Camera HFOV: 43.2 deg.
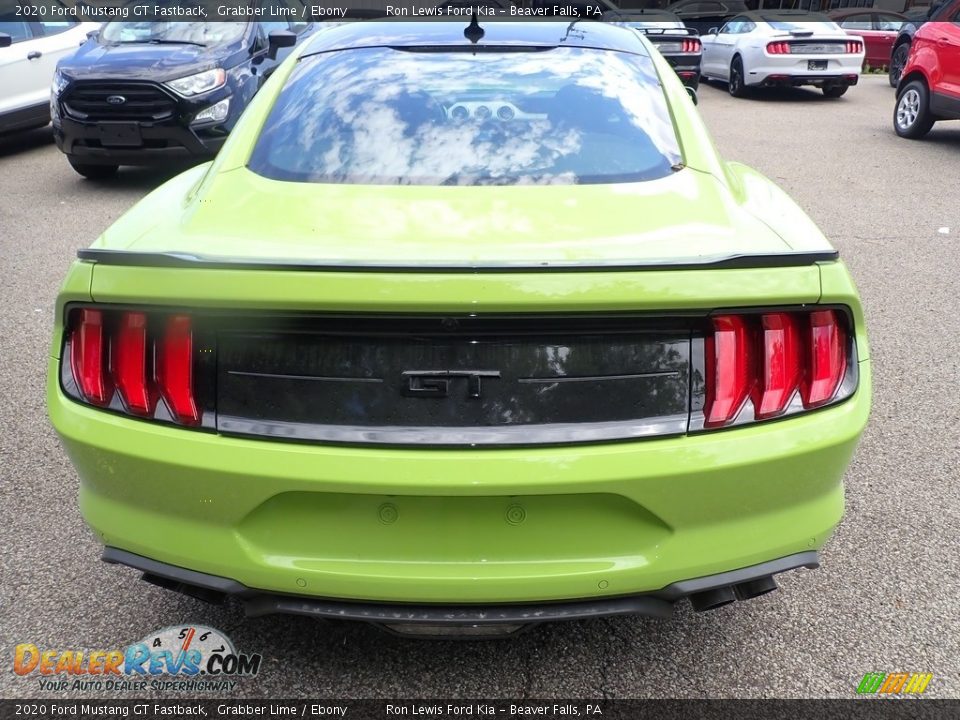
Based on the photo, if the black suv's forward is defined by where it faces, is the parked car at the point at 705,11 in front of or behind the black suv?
behind

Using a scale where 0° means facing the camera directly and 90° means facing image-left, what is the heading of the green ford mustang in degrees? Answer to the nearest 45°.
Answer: approximately 180°

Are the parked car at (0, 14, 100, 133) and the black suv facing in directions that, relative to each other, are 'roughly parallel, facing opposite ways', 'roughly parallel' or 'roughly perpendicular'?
roughly parallel

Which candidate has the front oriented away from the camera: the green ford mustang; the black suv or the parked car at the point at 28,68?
the green ford mustang

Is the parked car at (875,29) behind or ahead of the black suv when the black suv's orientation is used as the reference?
behind

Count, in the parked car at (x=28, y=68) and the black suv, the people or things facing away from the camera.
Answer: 0

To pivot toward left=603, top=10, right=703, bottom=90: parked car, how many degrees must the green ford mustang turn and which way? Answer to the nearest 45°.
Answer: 0° — it already faces it

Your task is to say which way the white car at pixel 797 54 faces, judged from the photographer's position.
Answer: facing away from the viewer and to the left of the viewer

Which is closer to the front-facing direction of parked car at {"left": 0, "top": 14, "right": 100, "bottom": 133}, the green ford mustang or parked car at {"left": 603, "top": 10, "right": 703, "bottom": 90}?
the green ford mustang

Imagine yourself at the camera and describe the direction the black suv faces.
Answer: facing the viewer and to the left of the viewer

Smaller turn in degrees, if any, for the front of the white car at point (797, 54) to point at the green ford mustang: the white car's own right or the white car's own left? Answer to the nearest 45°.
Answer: approximately 135° to the white car's own left

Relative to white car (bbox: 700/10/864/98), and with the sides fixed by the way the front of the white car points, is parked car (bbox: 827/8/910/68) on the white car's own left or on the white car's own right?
on the white car's own right

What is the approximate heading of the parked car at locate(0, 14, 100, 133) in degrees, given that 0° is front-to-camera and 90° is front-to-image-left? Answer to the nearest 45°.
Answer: approximately 45°

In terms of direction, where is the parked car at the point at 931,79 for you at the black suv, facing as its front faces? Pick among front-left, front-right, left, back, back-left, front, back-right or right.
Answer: back-left
